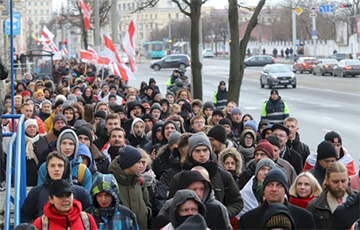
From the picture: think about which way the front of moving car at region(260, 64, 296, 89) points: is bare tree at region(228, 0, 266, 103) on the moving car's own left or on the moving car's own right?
on the moving car's own right
